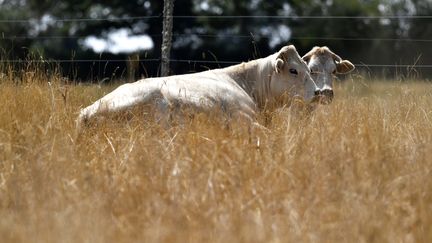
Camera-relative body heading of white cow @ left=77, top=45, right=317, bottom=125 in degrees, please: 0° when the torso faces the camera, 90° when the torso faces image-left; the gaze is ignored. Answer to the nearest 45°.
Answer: approximately 270°

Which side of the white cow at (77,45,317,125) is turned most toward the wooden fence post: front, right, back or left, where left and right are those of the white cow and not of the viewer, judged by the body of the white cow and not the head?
left
